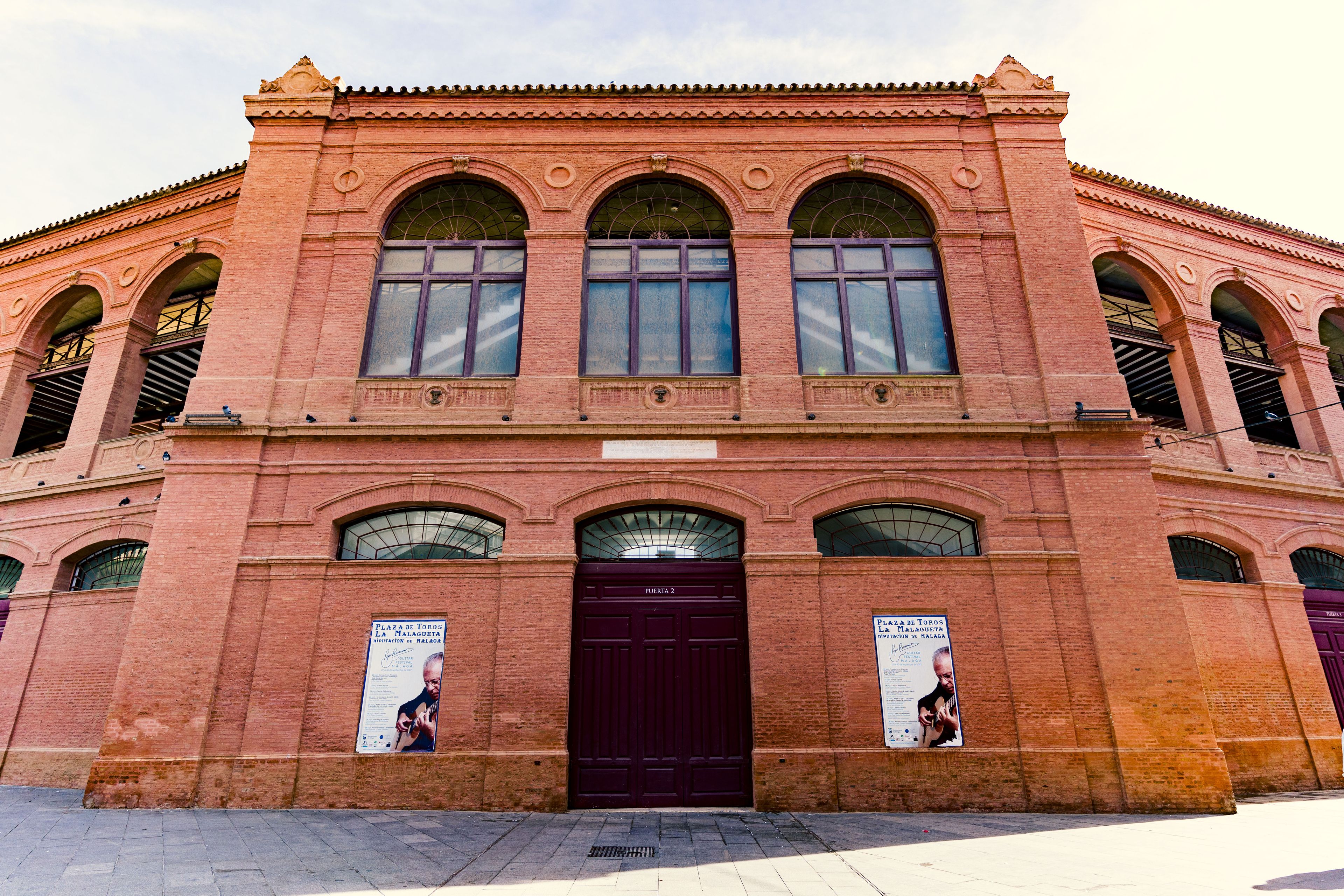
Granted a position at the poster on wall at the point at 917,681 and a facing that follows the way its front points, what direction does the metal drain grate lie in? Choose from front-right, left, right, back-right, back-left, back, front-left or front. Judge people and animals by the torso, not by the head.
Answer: front-right

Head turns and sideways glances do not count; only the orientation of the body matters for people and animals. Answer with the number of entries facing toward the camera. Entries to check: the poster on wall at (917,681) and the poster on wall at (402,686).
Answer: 2

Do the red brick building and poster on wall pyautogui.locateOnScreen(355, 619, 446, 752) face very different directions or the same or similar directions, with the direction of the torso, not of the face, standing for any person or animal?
same or similar directions

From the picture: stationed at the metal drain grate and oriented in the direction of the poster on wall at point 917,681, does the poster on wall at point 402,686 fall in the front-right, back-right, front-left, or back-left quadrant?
back-left

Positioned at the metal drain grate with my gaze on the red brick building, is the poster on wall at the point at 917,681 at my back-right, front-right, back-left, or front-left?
front-right

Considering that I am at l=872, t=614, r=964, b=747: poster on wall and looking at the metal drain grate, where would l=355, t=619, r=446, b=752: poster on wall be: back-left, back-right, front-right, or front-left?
front-right

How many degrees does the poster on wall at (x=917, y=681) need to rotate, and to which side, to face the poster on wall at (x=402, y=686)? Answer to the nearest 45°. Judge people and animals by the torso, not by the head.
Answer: approximately 90° to its right

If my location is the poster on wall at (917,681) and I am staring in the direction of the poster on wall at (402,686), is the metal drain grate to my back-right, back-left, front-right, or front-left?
front-left

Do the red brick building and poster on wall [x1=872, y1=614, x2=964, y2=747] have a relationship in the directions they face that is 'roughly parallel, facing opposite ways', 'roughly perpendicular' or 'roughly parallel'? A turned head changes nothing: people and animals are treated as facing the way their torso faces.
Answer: roughly parallel

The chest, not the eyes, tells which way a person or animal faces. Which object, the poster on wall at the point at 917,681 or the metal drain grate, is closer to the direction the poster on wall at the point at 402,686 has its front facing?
the metal drain grate

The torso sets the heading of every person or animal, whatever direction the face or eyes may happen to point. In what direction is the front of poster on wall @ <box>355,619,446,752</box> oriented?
toward the camera

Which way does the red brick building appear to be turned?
toward the camera

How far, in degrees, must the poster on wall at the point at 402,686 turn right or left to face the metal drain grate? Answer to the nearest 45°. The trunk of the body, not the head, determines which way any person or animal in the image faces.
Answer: approximately 45° to its left

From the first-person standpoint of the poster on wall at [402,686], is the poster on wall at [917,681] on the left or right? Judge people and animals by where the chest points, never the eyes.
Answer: on its left
